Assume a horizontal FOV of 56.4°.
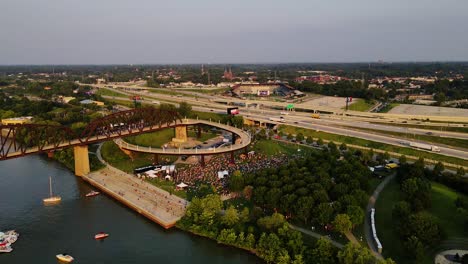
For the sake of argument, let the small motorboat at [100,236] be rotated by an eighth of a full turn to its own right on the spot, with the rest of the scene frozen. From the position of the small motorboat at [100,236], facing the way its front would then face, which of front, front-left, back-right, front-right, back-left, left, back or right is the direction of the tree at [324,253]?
front

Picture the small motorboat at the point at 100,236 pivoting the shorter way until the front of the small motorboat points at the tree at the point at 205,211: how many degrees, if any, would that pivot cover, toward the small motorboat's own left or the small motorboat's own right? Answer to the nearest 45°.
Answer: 0° — it already faces it

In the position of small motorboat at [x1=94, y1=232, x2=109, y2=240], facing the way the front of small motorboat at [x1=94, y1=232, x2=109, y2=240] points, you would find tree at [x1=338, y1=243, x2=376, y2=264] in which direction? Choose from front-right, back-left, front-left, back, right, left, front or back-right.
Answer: front-right

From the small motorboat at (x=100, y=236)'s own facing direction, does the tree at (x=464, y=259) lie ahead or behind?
ahead

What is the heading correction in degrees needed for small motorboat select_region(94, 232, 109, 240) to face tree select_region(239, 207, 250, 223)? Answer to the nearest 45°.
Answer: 0° — it already faces it

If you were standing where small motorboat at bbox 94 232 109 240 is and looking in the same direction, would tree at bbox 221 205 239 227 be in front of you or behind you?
in front

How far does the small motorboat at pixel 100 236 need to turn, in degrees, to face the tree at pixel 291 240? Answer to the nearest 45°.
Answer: approximately 45° to its right

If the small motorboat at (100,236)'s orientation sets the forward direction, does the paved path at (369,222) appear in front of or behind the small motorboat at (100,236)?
in front

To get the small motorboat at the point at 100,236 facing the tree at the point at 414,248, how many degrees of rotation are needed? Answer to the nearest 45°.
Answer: approximately 45° to its right

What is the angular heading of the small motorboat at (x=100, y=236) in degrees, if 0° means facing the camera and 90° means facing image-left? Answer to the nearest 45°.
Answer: approximately 270°

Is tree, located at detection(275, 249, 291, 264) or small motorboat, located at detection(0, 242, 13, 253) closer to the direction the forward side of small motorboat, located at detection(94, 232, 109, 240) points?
the tree

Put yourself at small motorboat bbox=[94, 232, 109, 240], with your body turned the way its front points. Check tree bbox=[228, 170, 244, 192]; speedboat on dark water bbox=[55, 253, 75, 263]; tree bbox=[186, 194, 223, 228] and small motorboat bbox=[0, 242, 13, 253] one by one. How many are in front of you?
2

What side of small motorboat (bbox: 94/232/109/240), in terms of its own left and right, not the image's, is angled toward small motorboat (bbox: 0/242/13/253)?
back

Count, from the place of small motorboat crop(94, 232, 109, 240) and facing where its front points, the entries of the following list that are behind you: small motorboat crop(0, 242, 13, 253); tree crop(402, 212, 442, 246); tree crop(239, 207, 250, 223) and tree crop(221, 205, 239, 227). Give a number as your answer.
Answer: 1

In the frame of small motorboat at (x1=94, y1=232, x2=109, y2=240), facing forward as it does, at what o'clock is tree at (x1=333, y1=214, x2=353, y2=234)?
The tree is roughly at 1 o'clock from the small motorboat.

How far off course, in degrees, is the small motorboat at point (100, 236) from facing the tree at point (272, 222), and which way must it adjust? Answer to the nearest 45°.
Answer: approximately 45° to its right

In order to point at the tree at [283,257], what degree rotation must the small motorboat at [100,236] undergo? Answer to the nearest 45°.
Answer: approximately 45° to its right

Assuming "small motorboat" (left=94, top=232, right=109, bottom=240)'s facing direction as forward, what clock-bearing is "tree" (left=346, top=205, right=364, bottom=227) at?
The tree is roughly at 1 o'clock from the small motorboat.
